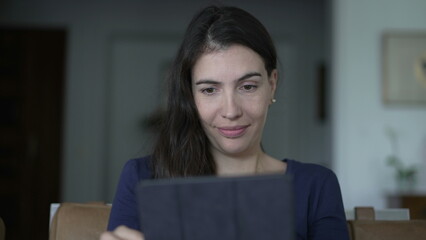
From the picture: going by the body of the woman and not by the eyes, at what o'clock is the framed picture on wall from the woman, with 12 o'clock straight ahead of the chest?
The framed picture on wall is roughly at 7 o'clock from the woman.

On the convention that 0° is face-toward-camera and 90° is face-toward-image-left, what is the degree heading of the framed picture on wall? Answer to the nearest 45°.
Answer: approximately 0°

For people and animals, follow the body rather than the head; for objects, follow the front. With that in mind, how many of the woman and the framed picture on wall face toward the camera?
2

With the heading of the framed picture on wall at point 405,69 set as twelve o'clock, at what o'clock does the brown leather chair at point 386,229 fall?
The brown leather chair is roughly at 12 o'clock from the framed picture on wall.

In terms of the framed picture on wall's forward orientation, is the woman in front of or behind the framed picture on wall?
in front

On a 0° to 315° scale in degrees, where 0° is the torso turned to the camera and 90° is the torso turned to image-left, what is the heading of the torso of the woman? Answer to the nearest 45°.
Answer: approximately 0°
